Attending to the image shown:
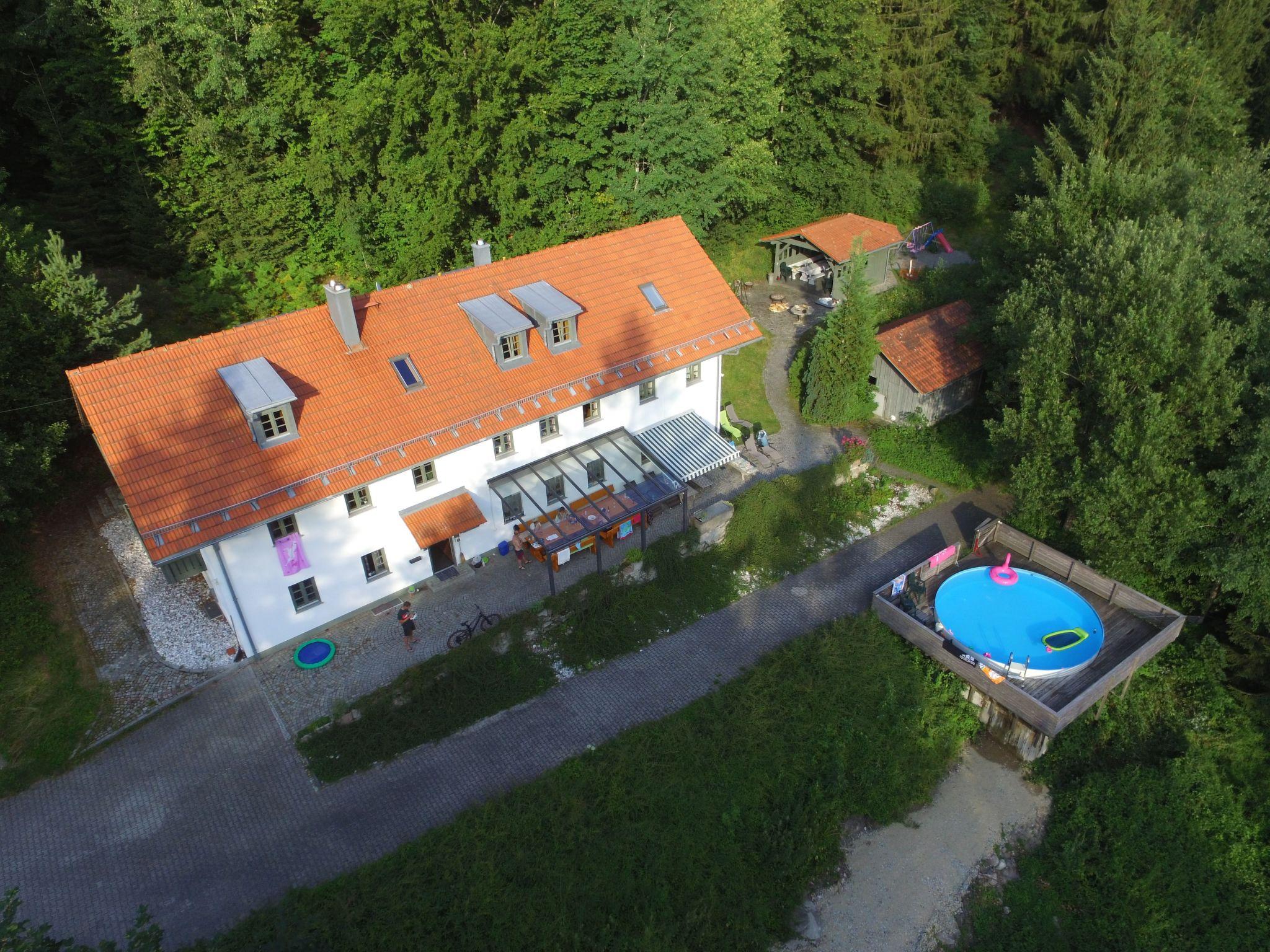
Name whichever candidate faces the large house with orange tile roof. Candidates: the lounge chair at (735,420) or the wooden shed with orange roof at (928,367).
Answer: the wooden shed with orange roof

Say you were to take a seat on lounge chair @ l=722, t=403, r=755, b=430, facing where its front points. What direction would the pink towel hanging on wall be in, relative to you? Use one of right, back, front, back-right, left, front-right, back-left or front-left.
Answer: right

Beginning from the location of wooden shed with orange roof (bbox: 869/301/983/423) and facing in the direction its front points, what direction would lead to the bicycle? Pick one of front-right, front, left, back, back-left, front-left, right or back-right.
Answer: front

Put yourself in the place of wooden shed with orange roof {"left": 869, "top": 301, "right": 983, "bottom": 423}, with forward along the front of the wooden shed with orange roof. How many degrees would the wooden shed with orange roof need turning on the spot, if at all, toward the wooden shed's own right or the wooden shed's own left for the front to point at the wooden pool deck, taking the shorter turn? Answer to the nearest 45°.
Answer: approximately 90° to the wooden shed's own left

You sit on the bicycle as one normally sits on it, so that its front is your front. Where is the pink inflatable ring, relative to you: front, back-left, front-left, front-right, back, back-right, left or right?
front-right

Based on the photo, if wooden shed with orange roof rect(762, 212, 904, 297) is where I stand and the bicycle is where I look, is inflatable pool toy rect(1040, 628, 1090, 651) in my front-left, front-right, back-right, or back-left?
front-left

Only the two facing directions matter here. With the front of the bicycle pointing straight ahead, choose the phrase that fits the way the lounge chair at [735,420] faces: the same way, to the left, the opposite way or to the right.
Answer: to the right

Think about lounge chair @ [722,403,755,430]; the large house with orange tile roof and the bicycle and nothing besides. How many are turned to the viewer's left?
0

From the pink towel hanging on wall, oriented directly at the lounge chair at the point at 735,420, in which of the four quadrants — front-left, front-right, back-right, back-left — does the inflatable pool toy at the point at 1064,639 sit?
front-right

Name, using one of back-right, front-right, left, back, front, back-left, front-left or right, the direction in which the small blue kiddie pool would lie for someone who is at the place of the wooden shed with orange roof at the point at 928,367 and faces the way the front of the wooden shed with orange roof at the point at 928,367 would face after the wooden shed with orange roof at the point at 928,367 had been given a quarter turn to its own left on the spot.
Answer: right

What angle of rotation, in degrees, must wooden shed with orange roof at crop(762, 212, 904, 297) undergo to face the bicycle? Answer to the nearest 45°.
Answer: approximately 45° to its left

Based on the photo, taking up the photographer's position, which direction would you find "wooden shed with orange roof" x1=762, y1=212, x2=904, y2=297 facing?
facing the viewer and to the left of the viewer

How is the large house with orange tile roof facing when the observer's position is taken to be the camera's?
facing the viewer and to the right of the viewer

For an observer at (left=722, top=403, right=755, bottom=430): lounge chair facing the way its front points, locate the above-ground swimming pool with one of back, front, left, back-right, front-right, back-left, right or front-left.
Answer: front

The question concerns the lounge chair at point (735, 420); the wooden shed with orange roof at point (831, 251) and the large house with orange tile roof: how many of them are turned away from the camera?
0

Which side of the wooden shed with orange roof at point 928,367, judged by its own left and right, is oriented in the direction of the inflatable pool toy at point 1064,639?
left

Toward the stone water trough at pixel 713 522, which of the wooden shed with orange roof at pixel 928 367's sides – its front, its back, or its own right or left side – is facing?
front

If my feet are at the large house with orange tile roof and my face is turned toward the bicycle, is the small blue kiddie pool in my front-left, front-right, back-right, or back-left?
front-right

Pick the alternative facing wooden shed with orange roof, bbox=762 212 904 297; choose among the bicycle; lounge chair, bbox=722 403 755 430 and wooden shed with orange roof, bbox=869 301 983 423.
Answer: the bicycle

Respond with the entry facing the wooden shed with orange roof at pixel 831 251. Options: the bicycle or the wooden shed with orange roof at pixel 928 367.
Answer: the bicycle

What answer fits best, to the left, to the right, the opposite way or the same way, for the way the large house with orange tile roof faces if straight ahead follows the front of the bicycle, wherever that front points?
to the right

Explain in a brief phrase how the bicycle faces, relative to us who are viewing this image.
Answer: facing away from the viewer and to the right of the viewer
